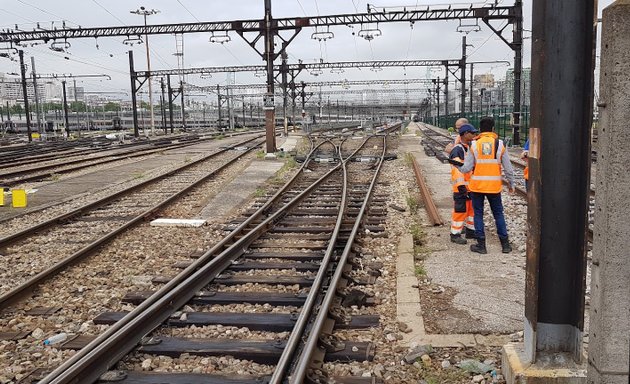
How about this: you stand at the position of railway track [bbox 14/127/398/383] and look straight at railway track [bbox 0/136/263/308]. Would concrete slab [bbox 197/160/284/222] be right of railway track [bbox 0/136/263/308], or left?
right

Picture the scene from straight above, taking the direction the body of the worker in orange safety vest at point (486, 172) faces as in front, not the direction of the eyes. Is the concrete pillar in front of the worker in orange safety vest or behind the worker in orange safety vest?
behind

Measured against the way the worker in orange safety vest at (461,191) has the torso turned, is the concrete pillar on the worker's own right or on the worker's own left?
on the worker's own right

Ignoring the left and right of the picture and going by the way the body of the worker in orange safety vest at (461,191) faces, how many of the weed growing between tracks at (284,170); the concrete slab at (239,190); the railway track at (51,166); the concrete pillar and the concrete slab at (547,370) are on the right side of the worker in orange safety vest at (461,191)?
2

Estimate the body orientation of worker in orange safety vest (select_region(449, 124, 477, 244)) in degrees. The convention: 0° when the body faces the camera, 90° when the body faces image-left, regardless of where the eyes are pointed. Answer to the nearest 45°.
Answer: approximately 270°

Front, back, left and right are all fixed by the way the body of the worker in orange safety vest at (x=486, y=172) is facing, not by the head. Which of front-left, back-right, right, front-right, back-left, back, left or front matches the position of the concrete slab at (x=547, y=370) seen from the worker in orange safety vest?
back

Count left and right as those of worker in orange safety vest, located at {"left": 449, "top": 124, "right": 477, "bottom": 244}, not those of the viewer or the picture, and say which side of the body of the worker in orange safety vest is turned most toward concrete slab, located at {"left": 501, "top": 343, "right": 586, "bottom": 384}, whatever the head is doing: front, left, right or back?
right

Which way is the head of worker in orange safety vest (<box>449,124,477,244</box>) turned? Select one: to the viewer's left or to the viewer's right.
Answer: to the viewer's right

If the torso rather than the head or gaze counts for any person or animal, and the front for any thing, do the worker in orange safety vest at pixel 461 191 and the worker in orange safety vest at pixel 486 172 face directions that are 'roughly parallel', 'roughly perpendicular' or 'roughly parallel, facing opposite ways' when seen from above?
roughly perpendicular

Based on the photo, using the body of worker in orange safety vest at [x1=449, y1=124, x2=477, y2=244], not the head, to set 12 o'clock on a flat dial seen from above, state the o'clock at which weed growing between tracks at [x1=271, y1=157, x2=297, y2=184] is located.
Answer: The weed growing between tracks is roughly at 8 o'clock from the worker in orange safety vest.

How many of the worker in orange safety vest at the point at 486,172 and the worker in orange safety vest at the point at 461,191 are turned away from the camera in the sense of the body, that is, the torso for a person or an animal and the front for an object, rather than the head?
1

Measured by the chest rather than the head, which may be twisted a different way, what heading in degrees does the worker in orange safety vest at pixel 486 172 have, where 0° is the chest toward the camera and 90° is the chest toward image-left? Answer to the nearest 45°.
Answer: approximately 180°

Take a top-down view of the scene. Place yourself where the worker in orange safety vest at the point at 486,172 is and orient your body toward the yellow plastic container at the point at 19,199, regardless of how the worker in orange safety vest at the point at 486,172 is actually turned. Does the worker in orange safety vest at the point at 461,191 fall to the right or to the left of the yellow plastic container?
right
